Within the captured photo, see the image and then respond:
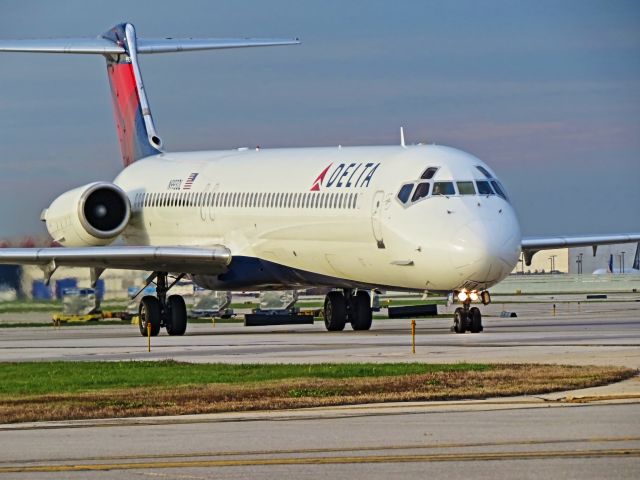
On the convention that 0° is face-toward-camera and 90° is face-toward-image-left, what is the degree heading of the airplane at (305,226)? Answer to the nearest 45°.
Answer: approximately 315°
